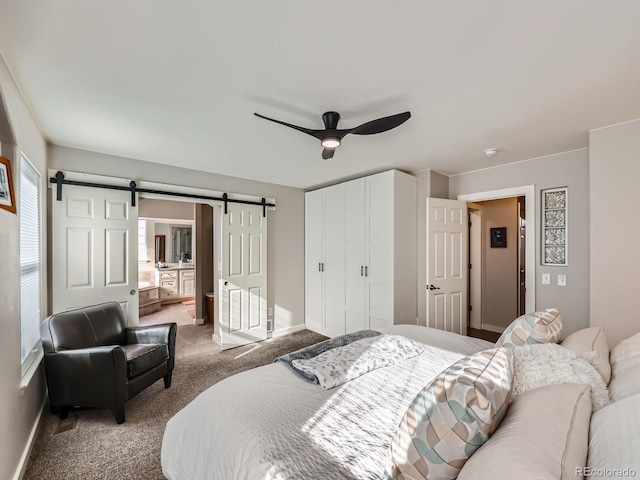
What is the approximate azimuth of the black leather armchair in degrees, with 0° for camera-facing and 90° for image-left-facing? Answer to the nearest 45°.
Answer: approximately 315°

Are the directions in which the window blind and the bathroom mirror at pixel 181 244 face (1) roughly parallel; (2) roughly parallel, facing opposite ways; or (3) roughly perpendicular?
roughly perpendicular

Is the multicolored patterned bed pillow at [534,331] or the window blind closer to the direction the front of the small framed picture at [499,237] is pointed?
the multicolored patterned bed pillow

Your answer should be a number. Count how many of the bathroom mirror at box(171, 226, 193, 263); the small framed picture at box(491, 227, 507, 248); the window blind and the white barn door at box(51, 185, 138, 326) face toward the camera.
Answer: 3

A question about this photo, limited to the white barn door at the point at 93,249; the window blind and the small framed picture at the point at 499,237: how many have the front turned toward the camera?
2

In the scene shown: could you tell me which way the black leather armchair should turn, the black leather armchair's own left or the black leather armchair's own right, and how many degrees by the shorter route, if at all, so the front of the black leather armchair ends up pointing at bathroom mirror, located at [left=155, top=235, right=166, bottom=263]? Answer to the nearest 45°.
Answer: approximately 135° to the black leather armchair's own left

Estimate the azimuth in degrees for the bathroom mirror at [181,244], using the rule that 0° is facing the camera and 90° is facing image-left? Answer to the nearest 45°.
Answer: approximately 0°

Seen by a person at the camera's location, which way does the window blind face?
facing to the right of the viewer

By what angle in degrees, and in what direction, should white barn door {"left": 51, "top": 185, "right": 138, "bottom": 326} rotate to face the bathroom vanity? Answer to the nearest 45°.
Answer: approximately 180°
